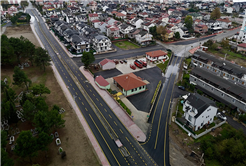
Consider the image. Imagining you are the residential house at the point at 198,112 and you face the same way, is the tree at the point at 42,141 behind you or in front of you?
in front

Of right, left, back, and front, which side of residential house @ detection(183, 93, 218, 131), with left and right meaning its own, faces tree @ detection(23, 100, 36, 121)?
front

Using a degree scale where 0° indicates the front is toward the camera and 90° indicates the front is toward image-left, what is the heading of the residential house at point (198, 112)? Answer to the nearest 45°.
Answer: approximately 45°

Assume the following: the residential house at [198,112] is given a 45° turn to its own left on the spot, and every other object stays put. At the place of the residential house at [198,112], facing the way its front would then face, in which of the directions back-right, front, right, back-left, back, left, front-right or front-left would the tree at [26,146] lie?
front-right
